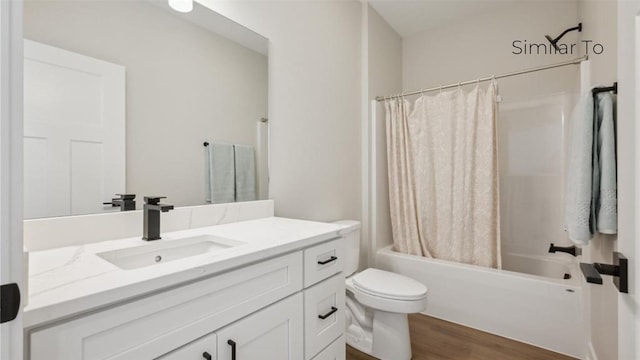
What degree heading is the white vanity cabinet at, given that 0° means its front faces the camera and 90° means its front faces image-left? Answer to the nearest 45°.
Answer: approximately 315°

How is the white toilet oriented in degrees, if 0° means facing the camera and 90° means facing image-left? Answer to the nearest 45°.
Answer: approximately 315°

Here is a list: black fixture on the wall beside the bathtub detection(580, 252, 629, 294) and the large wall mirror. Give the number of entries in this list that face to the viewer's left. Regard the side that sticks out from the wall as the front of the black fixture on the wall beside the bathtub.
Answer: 1

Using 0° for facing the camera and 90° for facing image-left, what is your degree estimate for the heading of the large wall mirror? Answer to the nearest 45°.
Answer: approximately 315°

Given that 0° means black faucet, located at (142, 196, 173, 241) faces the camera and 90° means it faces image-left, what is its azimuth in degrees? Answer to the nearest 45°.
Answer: approximately 315°

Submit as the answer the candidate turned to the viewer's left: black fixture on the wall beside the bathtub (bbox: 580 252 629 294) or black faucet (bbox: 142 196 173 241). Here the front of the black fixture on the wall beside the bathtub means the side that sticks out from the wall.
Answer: the black fixture on the wall beside the bathtub
